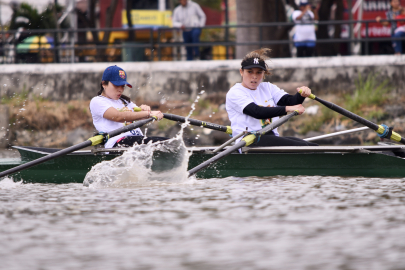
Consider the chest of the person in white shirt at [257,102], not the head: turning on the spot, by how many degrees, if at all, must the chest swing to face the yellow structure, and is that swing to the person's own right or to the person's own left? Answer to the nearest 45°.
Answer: approximately 135° to the person's own left

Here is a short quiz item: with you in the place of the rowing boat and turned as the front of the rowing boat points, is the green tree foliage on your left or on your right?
on your right

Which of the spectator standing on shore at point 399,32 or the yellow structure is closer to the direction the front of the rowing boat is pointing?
the yellow structure

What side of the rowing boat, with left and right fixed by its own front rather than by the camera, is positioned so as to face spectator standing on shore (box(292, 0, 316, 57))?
right

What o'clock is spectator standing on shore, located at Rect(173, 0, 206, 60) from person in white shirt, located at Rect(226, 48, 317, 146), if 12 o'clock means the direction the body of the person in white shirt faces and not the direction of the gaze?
The spectator standing on shore is roughly at 7 o'clock from the person in white shirt.

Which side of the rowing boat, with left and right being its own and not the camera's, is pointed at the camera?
left

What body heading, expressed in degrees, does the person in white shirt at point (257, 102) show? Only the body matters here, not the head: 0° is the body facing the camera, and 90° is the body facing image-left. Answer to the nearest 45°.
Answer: approximately 315°

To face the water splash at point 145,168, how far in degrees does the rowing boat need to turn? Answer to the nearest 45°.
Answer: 0° — it already faces it

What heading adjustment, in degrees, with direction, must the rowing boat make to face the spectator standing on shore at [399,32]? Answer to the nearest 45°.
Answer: approximately 135° to its right
